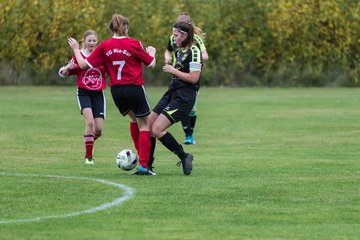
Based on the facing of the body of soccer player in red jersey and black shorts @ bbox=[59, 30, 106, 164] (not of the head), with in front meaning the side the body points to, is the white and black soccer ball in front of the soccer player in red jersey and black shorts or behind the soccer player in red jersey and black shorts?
in front

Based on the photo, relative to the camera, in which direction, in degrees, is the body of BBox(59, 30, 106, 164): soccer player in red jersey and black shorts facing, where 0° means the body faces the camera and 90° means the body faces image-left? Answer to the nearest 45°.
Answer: approximately 0°

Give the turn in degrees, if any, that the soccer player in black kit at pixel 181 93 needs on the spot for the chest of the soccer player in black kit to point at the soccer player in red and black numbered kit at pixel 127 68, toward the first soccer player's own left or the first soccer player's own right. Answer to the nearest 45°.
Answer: approximately 45° to the first soccer player's own right

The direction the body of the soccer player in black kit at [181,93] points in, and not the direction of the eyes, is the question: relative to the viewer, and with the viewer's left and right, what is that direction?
facing the viewer and to the left of the viewer

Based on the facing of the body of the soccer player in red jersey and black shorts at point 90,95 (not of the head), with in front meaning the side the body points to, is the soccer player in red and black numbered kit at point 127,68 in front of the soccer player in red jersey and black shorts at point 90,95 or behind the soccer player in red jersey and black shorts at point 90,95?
in front

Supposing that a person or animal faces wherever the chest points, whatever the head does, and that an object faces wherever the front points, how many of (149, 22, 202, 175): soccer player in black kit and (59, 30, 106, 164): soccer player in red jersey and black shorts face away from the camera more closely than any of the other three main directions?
0

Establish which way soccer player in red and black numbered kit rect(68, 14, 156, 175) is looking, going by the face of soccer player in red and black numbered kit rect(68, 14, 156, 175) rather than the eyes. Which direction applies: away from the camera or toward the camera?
away from the camera

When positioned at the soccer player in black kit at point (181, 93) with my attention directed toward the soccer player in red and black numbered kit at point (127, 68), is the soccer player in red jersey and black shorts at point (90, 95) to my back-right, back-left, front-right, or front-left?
front-right
